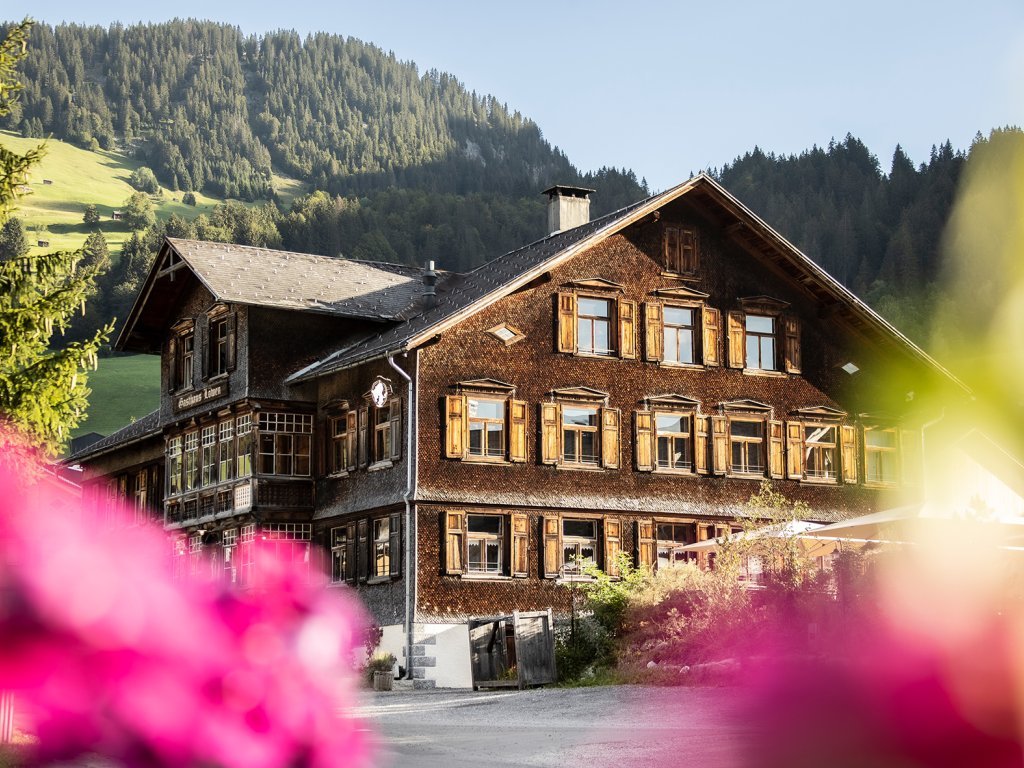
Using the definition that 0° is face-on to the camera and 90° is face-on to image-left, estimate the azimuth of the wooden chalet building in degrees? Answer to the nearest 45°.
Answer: approximately 45°

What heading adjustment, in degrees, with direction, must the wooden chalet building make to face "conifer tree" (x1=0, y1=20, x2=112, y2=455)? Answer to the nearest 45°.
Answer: approximately 90° to its right
